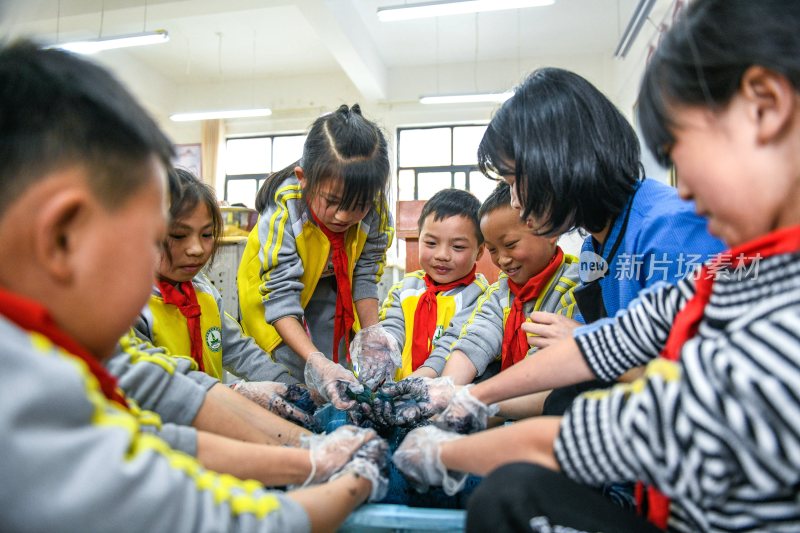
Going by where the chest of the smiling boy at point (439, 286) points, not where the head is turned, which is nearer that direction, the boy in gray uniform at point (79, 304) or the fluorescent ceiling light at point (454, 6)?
the boy in gray uniform

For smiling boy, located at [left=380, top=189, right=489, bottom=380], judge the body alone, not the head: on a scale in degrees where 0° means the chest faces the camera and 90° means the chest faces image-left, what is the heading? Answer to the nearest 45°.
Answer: approximately 0°

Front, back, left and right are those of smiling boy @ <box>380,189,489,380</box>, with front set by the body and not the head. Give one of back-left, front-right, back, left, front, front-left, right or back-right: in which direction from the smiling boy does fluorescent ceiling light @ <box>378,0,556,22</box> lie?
back

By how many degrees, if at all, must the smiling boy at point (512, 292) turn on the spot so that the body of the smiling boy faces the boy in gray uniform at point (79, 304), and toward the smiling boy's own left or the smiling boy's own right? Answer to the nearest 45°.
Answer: approximately 45° to the smiling boy's own left

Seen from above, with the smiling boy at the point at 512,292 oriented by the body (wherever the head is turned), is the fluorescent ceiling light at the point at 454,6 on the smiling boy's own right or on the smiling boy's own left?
on the smiling boy's own right

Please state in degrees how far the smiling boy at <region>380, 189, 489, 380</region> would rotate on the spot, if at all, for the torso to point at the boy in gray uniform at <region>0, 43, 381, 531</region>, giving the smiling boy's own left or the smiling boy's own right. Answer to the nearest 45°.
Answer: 0° — they already face them

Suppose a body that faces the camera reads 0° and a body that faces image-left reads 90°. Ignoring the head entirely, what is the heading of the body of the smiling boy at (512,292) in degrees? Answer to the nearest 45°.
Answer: approximately 45°
